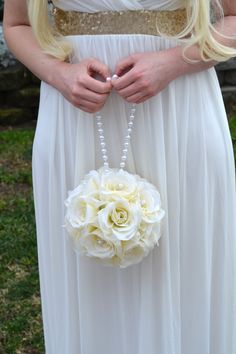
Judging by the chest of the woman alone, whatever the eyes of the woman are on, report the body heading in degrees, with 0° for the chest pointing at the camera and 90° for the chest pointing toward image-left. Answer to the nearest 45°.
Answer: approximately 0°
